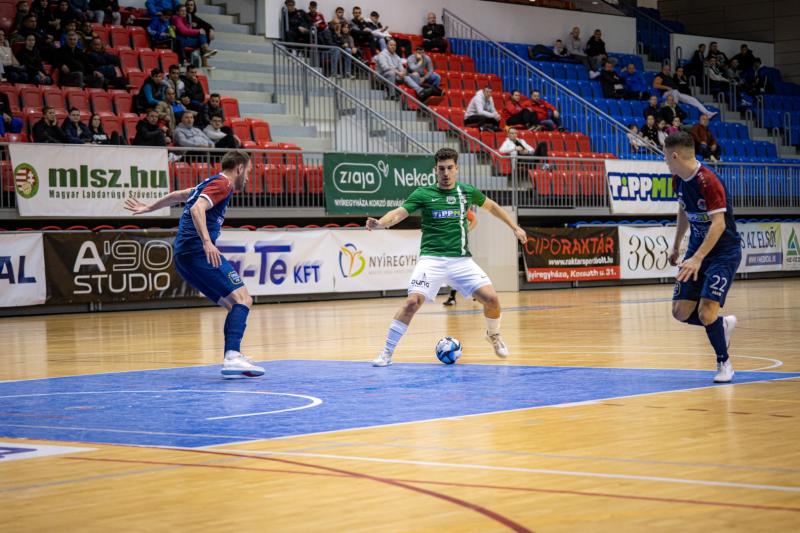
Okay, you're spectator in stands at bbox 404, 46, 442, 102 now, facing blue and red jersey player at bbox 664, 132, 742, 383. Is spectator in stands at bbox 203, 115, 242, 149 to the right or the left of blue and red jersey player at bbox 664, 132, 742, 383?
right

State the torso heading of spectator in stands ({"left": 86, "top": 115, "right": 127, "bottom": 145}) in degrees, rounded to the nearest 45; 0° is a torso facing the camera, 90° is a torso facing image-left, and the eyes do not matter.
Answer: approximately 315°

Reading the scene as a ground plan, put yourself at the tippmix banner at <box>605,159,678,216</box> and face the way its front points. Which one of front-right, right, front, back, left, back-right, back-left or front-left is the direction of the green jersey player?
front

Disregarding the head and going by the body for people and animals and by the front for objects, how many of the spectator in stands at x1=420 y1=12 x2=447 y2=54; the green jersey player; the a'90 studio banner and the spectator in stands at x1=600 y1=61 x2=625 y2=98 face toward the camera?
4

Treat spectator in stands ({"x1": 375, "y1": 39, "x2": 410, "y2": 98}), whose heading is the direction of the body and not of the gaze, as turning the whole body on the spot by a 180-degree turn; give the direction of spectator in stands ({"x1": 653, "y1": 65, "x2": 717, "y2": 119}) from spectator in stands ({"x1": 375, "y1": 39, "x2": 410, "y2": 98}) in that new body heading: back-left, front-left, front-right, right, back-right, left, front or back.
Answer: right

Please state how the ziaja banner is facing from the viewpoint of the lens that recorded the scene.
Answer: facing the viewer

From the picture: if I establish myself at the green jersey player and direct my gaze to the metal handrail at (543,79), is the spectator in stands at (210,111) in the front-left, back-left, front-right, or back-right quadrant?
front-left

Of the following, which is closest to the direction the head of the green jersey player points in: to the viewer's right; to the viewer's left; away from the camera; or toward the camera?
toward the camera

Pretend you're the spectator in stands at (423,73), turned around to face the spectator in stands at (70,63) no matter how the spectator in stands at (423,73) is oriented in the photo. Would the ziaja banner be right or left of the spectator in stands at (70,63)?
left

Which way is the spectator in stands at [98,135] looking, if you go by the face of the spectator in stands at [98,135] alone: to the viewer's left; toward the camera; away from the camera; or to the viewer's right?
toward the camera

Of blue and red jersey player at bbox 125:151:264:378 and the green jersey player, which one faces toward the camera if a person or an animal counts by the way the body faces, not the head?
the green jersey player

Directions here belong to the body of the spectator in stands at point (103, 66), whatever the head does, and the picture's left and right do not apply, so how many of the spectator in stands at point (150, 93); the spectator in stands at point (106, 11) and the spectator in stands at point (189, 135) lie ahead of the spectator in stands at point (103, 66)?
2

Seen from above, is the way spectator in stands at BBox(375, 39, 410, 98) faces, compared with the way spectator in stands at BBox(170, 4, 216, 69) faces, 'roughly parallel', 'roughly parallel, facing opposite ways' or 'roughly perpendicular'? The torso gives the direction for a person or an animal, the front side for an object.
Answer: roughly parallel

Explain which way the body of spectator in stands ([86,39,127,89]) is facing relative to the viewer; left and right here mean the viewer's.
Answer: facing the viewer and to the right of the viewer

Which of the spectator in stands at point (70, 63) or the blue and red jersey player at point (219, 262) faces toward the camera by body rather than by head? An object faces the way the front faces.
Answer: the spectator in stands

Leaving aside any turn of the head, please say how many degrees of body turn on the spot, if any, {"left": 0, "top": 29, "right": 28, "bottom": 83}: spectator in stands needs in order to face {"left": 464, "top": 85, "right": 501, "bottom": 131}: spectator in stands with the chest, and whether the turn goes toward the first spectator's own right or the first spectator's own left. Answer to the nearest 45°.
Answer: approximately 45° to the first spectator's own left

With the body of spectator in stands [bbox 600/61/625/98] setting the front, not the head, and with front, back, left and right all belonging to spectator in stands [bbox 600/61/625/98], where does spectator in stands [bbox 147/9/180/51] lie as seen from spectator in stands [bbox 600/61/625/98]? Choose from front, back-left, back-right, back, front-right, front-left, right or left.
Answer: front-right

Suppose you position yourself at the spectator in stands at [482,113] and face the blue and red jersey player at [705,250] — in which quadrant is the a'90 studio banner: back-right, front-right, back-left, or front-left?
front-right

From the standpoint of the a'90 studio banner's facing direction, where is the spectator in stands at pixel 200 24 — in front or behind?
behind
